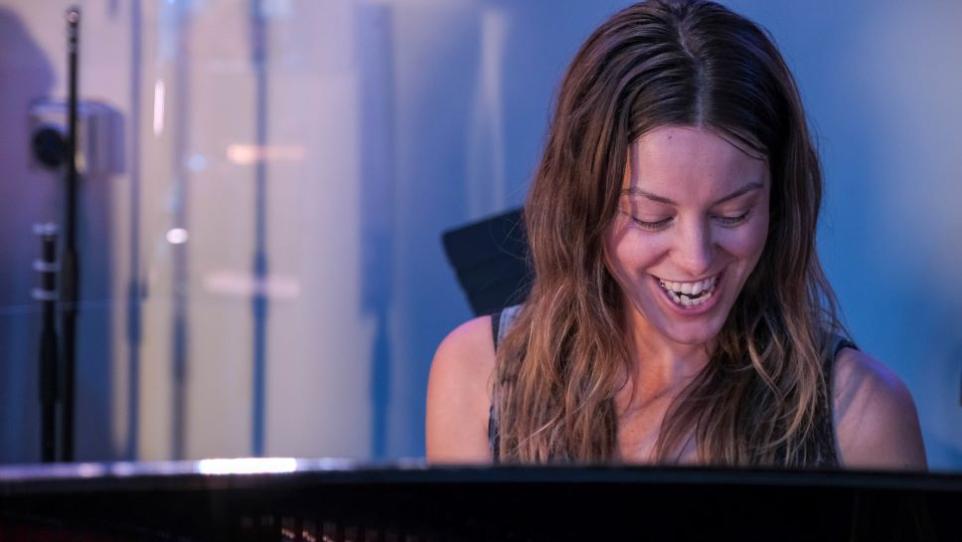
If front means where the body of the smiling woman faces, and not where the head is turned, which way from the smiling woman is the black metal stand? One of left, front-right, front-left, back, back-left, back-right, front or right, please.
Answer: back-right

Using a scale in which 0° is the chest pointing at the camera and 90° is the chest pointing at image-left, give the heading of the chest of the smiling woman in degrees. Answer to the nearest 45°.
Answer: approximately 0°

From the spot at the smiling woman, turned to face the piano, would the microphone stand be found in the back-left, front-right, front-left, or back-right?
back-right

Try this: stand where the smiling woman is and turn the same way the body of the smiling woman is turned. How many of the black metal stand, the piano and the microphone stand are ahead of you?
1

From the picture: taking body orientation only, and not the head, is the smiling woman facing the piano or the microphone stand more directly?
the piano

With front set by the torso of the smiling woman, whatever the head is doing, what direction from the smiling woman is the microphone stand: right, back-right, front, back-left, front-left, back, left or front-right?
back-right

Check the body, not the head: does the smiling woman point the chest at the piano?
yes
